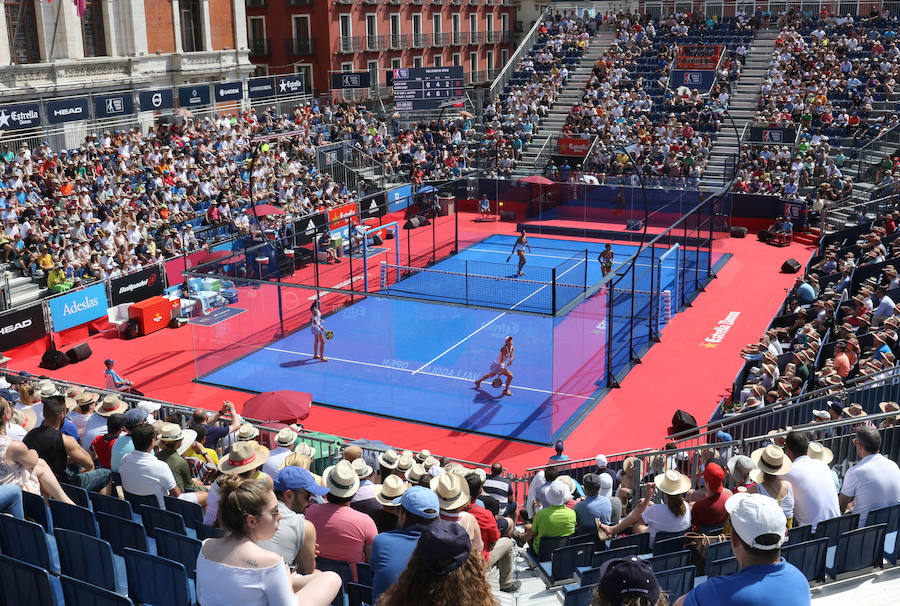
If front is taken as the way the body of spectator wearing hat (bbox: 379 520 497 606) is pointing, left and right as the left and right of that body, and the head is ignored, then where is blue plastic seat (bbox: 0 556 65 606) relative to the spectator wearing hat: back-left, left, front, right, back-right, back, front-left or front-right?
front-left

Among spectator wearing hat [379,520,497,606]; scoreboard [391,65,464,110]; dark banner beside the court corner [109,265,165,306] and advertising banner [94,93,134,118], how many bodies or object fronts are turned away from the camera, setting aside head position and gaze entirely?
1

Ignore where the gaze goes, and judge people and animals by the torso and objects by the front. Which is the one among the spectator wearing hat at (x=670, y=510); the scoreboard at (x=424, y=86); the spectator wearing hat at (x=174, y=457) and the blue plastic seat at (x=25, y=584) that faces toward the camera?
the scoreboard

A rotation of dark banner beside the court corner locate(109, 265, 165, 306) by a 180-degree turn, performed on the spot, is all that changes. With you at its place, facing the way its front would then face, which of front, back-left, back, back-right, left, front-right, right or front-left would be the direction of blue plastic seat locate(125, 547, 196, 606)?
back-left

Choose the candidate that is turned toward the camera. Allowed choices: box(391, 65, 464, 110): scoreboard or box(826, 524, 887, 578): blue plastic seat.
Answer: the scoreboard

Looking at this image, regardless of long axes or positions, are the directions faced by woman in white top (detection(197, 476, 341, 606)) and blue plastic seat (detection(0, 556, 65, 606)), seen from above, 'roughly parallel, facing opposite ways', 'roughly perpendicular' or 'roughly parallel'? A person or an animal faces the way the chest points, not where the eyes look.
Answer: roughly parallel

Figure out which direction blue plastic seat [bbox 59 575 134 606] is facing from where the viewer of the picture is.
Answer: facing away from the viewer and to the right of the viewer

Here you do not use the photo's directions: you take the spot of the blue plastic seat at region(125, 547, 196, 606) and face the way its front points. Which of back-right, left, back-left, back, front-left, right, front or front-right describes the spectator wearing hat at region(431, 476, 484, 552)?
front-right

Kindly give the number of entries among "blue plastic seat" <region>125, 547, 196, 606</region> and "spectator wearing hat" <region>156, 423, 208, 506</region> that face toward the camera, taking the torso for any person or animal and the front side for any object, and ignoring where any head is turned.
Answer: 0

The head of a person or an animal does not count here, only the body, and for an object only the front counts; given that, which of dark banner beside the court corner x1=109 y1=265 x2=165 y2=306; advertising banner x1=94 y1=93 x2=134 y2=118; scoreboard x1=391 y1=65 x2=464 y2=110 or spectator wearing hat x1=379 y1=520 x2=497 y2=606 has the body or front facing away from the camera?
the spectator wearing hat

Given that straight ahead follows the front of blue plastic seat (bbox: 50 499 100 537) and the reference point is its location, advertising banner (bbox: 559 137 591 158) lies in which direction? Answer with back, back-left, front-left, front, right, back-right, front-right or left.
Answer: front

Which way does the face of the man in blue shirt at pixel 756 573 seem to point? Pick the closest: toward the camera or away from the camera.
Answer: away from the camera

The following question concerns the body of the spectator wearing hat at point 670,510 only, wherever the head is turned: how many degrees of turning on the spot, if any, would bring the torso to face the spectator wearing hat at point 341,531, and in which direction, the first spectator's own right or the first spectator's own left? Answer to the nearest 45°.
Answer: approximately 90° to the first spectator's own left

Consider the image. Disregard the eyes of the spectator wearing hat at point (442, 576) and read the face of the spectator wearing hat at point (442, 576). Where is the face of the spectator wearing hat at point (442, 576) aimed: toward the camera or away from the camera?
away from the camera

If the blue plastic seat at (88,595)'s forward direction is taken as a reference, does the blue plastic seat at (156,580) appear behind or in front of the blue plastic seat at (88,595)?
in front

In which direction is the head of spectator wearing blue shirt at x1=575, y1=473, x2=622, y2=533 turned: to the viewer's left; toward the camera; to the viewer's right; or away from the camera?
away from the camera

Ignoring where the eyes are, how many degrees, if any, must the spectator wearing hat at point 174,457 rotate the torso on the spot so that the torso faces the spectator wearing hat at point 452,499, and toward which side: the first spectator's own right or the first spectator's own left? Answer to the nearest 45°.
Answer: approximately 90° to the first spectator's own right
